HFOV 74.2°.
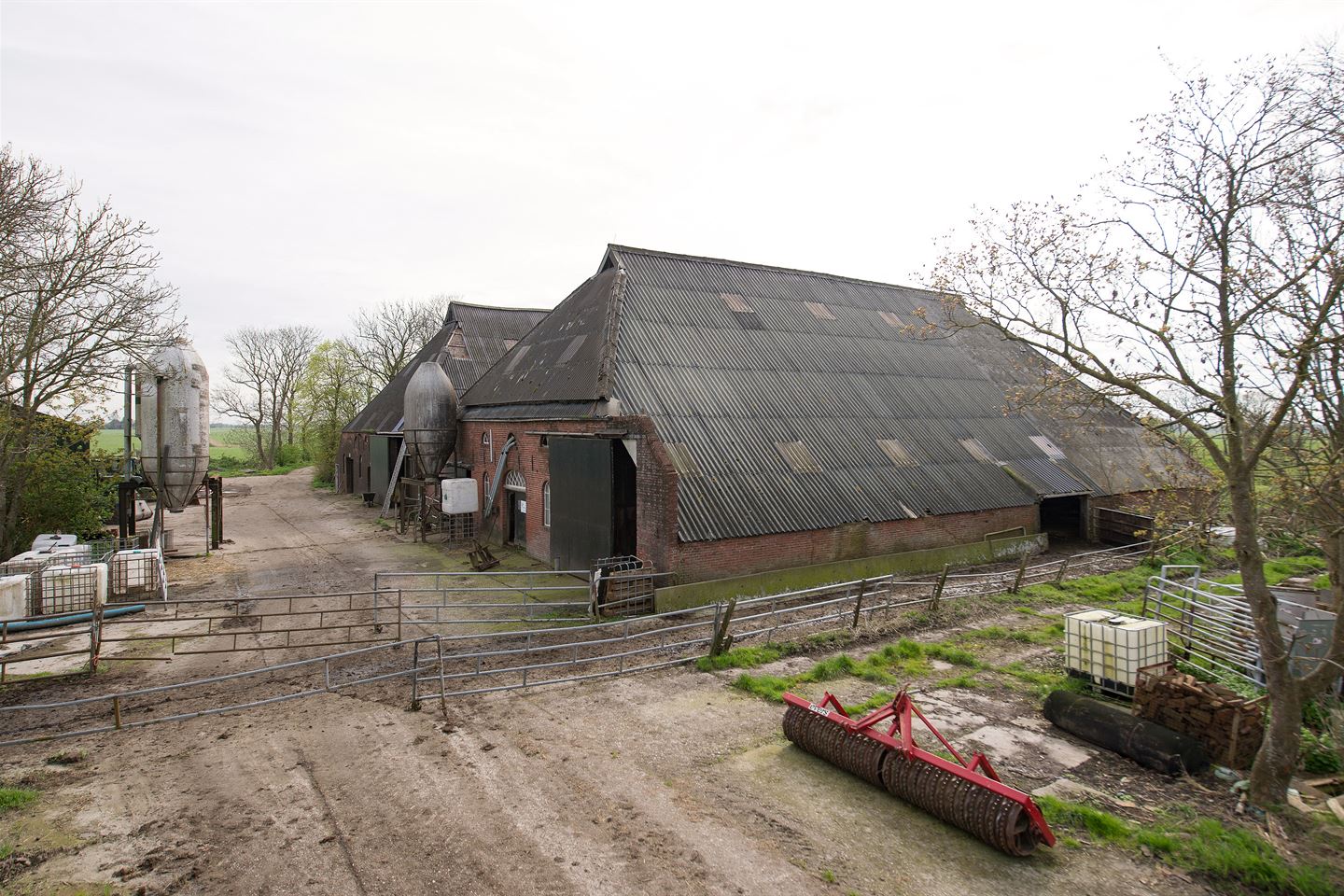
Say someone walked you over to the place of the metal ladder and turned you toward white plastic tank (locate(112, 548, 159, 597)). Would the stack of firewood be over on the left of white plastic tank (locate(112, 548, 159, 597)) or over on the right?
left

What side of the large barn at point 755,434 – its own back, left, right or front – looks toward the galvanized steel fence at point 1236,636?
left

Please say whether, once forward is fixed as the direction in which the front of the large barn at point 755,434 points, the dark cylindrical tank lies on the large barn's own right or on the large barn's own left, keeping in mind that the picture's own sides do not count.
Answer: on the large barn's own left

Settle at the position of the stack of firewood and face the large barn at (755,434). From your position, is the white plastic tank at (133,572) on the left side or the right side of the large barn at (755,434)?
left

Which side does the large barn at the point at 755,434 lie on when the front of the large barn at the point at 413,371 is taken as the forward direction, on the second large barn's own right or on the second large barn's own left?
on the second large barn's own left

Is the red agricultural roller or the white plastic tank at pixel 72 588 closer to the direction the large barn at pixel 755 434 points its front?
the white plastic tank

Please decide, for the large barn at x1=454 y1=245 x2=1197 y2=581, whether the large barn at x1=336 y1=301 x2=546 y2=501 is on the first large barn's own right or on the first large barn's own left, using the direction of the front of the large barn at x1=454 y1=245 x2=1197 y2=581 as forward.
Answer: on the first large barn's own right

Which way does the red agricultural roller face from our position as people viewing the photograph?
facing away from the viewer and to the right of the viewer

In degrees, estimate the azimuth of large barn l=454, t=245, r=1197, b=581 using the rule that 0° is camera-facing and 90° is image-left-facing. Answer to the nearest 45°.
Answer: approximately 45°

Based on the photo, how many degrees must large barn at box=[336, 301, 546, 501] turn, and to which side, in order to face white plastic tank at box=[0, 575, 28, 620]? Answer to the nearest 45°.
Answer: approximately 45° to its left
